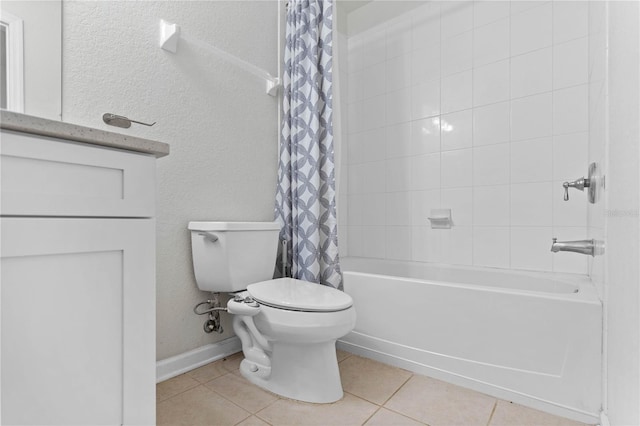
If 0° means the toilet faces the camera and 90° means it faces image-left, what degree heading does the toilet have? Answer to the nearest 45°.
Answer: approximately 315°

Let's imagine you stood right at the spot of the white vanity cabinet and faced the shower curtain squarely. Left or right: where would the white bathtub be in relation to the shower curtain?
right

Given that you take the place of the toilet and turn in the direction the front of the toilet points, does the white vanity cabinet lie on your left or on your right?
on your right

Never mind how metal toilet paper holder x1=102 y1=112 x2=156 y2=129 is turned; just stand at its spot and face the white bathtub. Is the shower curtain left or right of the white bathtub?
left
